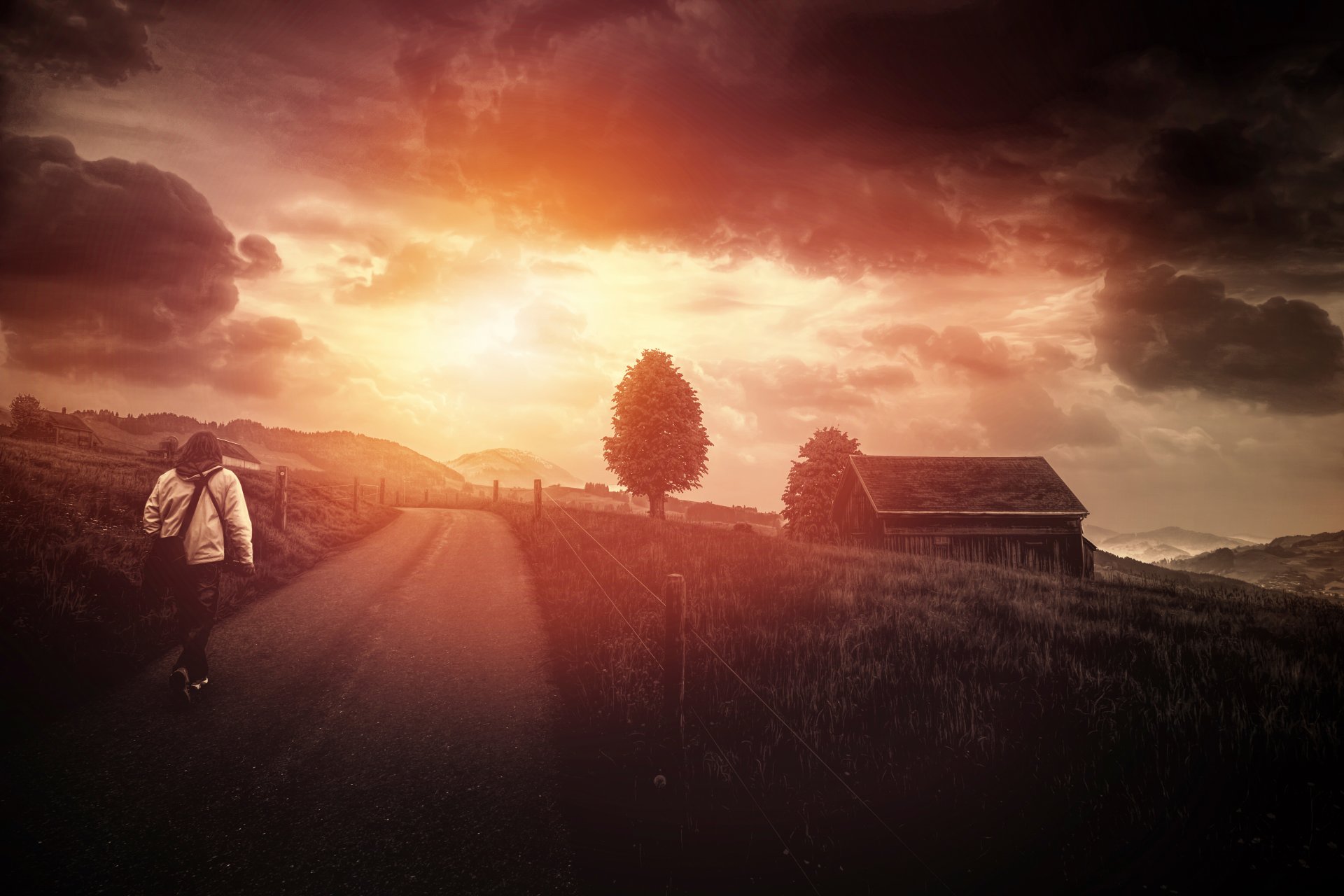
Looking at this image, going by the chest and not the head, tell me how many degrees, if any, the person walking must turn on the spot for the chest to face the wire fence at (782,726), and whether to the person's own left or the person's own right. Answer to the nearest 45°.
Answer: approximately 135° to the person's own right

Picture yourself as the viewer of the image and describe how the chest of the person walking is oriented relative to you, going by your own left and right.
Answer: facing away from the viewer

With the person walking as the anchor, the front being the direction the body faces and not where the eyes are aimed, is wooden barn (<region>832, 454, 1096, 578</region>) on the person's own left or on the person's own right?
on the person's own right

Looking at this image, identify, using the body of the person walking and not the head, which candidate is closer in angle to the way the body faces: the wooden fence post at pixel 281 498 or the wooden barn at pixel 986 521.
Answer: the wooden fence post

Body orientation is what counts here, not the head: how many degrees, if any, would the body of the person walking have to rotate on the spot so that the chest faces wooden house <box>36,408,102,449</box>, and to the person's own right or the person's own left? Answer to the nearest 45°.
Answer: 0° — they already face it

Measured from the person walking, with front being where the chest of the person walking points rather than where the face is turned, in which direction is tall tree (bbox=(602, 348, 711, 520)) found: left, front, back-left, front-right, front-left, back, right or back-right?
front-right

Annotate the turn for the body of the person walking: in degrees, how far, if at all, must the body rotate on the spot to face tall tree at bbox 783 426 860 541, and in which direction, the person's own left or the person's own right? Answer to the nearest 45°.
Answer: approximately 45° to the person's own right

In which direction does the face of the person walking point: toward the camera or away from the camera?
away from the camera

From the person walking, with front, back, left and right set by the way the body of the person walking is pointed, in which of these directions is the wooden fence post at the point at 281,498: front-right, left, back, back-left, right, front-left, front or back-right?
front
